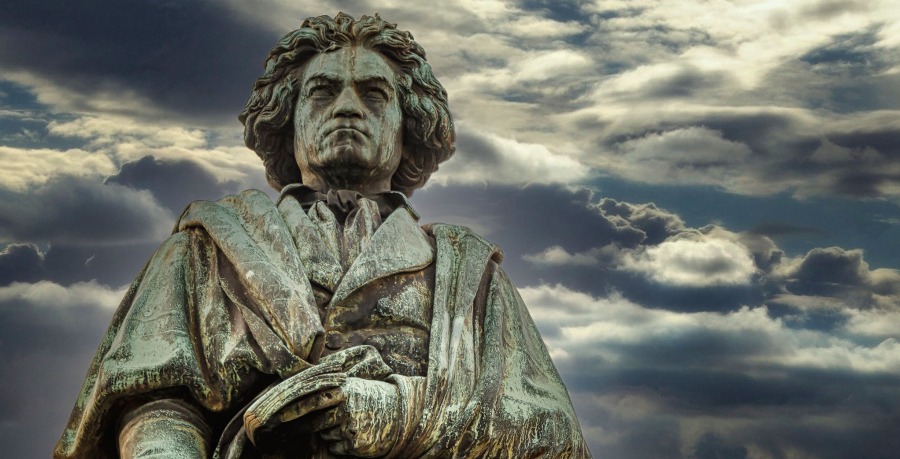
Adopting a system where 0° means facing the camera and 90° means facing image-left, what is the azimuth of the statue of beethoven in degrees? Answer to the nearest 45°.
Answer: approximately 0°
